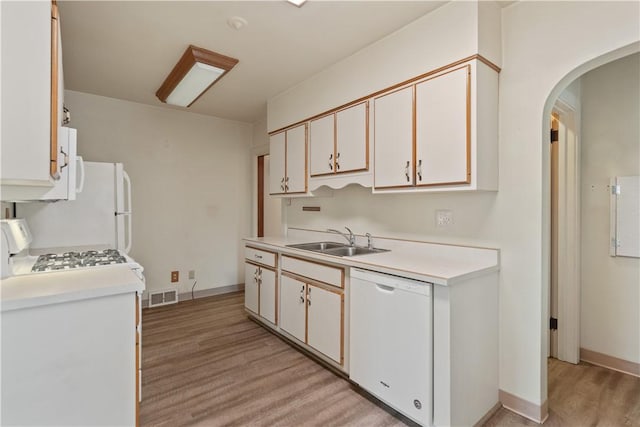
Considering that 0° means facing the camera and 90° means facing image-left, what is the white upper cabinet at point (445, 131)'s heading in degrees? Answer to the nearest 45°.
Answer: approximately 45°

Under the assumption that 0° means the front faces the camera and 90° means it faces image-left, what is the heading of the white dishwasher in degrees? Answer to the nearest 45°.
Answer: approximately 45°

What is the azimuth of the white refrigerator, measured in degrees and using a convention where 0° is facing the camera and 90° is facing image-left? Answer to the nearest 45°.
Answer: approximately 270°

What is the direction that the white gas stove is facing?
to the viewer's right

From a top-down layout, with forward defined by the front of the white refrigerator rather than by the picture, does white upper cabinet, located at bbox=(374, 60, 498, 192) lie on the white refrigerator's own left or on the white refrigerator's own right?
on the white refrigerator's own right

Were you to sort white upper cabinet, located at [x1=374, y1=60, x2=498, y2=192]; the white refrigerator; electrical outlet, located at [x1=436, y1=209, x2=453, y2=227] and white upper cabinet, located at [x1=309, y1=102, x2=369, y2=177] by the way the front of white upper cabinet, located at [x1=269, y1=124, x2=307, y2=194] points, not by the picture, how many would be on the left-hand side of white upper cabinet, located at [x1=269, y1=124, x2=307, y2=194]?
3

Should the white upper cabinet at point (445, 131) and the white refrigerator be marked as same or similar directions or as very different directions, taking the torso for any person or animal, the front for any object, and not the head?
very different directions

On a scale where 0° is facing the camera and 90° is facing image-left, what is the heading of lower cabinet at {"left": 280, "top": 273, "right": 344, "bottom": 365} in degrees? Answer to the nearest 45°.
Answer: approximately 45°

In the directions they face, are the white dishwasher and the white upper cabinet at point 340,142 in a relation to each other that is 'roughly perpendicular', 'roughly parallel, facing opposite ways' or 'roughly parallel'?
roughly parallel

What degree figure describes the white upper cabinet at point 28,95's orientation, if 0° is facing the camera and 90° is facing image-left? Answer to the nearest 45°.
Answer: approximately 270°

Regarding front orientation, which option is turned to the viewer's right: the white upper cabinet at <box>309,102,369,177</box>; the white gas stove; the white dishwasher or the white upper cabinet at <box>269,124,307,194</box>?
the white gas stove
